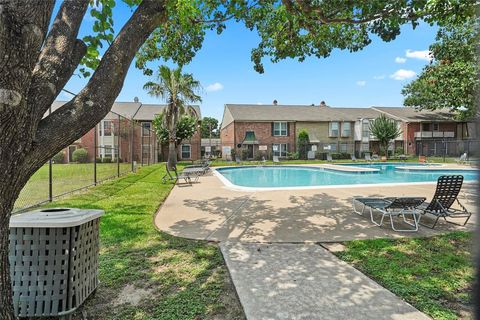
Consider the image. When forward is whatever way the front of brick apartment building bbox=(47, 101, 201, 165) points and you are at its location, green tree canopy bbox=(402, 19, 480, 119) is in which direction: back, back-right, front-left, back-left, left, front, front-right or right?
front-left

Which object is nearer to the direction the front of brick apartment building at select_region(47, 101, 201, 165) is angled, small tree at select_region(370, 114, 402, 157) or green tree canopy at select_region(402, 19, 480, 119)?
the green tree canopy

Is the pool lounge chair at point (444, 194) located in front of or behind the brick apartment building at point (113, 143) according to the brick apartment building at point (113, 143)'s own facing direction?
in front

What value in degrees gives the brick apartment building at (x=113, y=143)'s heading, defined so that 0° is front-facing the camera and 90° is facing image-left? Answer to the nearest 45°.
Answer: approximately 0°

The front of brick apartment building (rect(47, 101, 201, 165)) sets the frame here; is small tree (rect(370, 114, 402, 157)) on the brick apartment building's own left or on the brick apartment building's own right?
on the brick apartment building's own left

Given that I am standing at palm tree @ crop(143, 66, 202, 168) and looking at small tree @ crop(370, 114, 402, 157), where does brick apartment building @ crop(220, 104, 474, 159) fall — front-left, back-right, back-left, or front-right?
front-left
